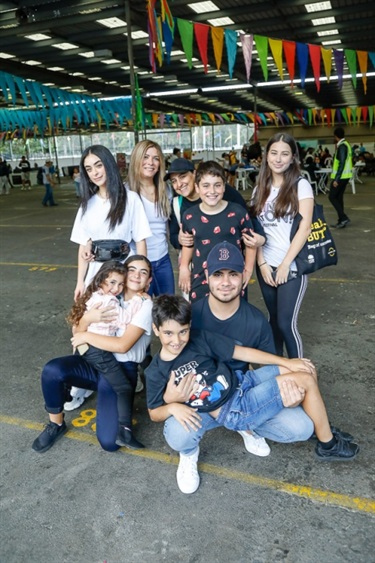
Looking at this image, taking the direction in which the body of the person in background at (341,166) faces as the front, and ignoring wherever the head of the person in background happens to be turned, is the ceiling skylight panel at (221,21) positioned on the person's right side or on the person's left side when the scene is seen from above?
on the person's right side

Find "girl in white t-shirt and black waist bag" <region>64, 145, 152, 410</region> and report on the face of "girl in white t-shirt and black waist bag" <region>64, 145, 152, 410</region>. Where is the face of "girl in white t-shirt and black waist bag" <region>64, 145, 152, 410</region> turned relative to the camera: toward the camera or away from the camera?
toward the camera

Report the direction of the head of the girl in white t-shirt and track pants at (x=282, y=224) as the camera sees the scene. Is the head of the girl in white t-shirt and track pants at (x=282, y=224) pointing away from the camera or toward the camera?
toward the camera

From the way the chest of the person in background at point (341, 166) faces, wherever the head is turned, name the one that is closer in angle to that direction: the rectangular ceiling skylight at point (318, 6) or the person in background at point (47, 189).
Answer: the person in background

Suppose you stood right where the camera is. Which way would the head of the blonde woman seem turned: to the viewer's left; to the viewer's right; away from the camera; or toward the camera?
toward the camera
